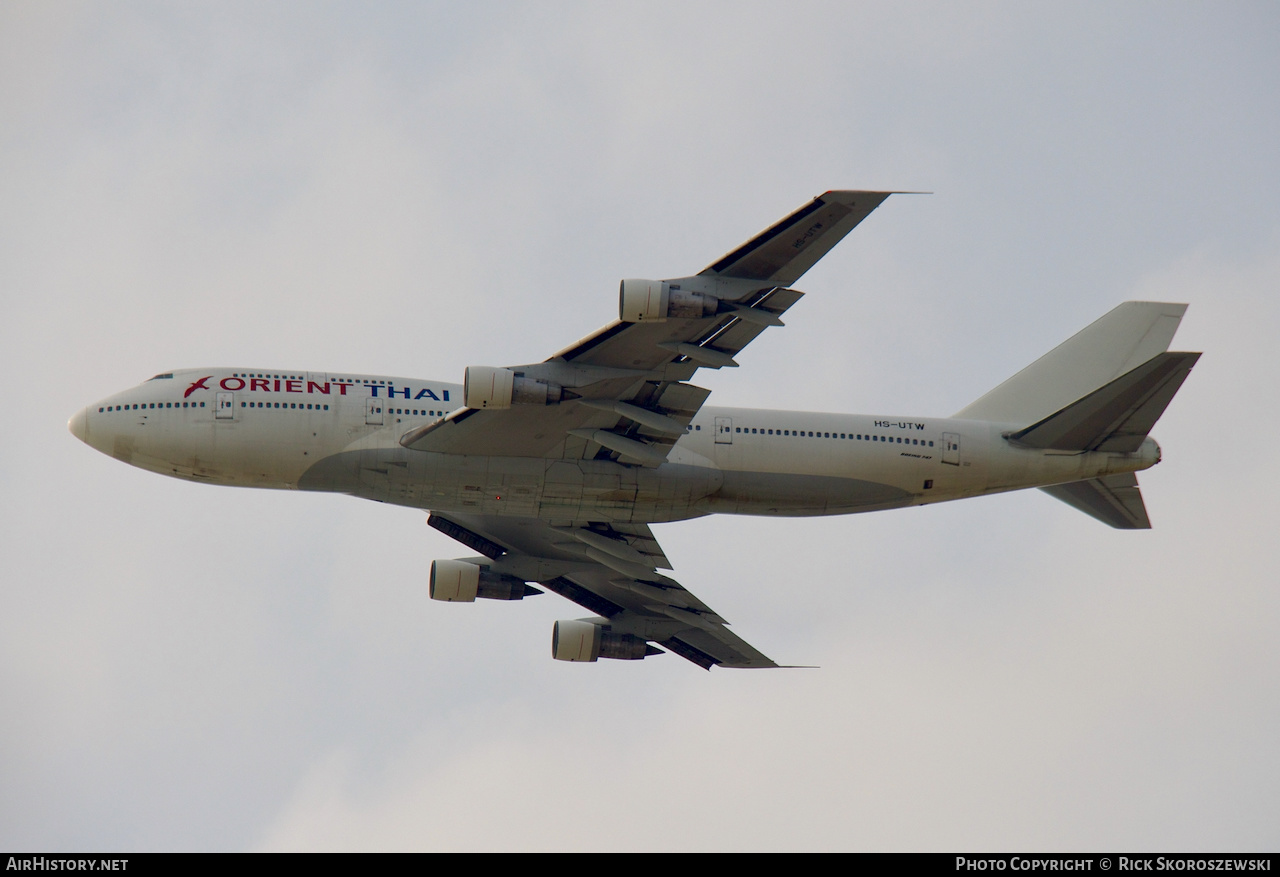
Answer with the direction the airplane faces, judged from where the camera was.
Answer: facing to the left of the viewer
